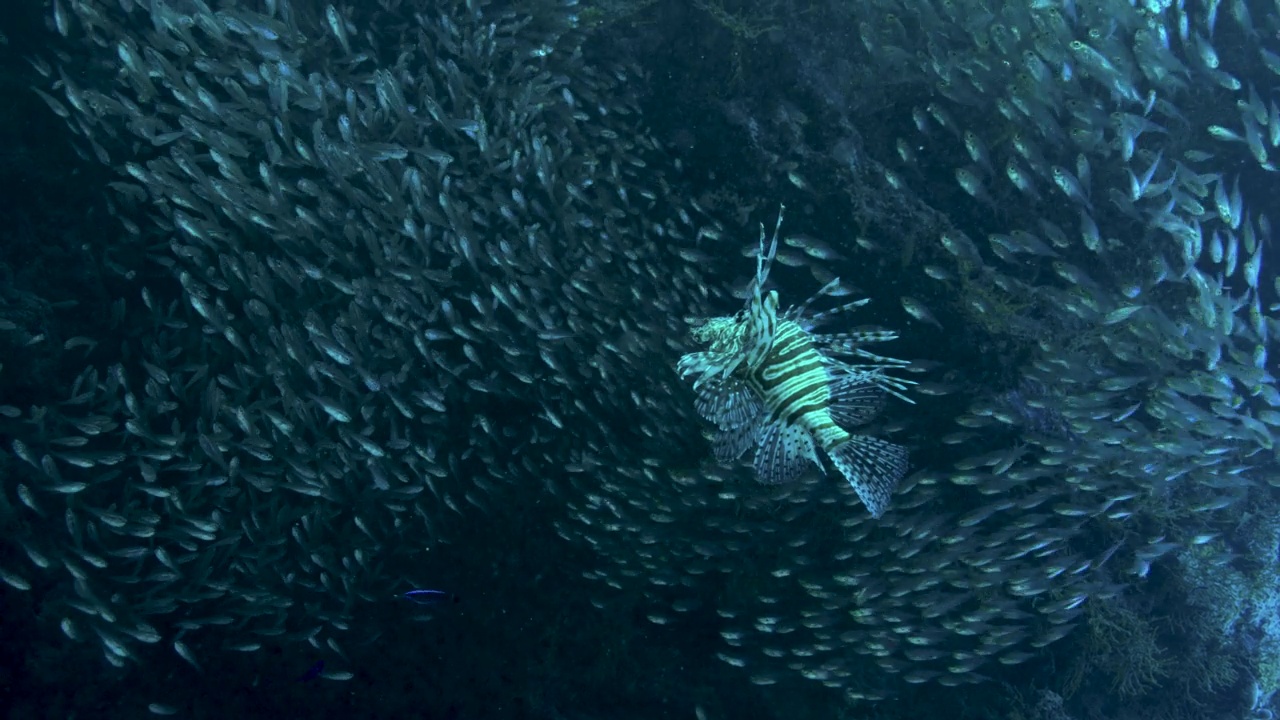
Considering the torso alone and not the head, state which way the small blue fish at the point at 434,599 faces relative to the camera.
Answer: to the viewer's left
